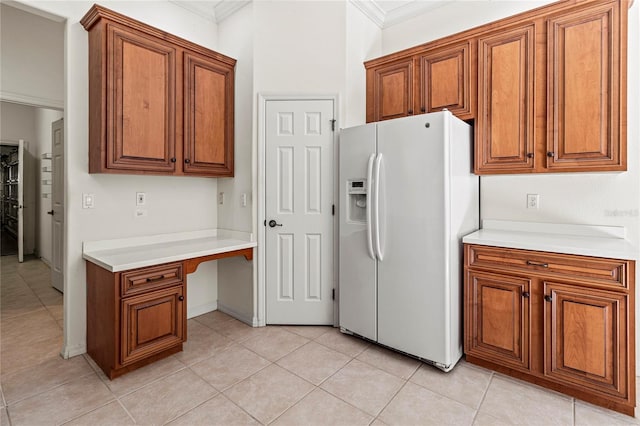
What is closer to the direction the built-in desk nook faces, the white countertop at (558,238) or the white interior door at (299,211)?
the white countertop

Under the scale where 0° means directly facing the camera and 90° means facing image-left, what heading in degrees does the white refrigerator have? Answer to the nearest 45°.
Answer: approximately 45°

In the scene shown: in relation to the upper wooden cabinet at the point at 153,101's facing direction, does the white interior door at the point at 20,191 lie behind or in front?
behind

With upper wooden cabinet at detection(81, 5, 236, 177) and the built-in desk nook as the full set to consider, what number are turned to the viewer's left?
0

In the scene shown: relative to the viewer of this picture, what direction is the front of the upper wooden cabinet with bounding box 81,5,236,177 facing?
facing the viewer and to the right of the viewer

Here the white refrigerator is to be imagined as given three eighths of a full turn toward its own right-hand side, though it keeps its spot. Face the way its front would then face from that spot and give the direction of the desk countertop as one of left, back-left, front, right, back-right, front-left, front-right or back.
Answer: left
